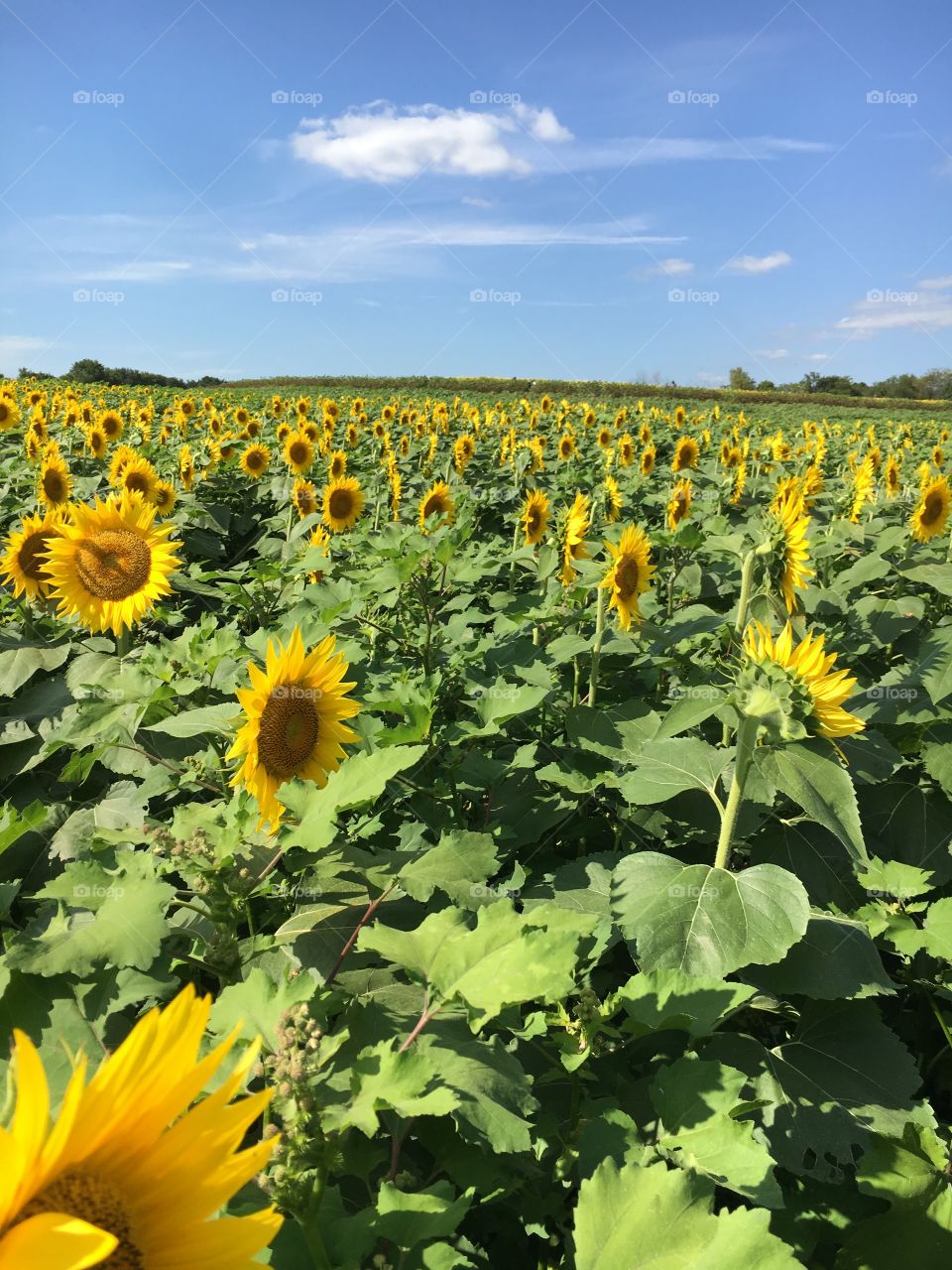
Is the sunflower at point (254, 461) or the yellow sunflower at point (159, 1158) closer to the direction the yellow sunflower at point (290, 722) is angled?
the yellow sunflower

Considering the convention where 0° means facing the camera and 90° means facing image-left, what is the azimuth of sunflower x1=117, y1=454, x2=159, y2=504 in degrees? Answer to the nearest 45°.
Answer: approximately 0°

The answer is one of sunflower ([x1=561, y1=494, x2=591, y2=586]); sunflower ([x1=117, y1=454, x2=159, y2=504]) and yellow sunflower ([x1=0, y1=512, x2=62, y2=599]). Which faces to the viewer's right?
sunflower ([x1=561, y1=494, x2=591, y2=586])

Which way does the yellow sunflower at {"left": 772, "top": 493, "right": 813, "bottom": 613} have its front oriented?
to the viewer's right

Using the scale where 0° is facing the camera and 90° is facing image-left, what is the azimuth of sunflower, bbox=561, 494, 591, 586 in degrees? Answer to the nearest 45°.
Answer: approximately 270°

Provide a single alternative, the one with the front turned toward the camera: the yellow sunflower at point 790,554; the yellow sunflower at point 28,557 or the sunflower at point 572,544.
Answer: the yellow sunflower at point 28,557

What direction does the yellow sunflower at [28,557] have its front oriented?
toward the camera

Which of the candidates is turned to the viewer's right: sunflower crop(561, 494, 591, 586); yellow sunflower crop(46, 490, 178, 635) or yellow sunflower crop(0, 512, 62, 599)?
the sunflower

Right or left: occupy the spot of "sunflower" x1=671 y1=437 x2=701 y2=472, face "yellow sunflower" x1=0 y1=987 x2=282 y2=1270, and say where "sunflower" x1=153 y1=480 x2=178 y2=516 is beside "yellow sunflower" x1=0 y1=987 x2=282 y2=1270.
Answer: right

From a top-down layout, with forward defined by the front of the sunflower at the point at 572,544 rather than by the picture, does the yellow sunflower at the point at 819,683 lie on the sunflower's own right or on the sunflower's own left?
on the sunflower's own right

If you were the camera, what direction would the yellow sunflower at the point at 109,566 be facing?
facing the viewer

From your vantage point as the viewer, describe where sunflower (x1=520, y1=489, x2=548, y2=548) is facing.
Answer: facing the viewer and to the right of the viewer

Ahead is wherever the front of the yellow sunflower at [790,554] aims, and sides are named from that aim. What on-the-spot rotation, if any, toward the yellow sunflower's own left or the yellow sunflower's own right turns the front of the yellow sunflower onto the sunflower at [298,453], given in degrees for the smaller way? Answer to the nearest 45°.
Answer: approximately 135° to the yellow sunflower's own left
